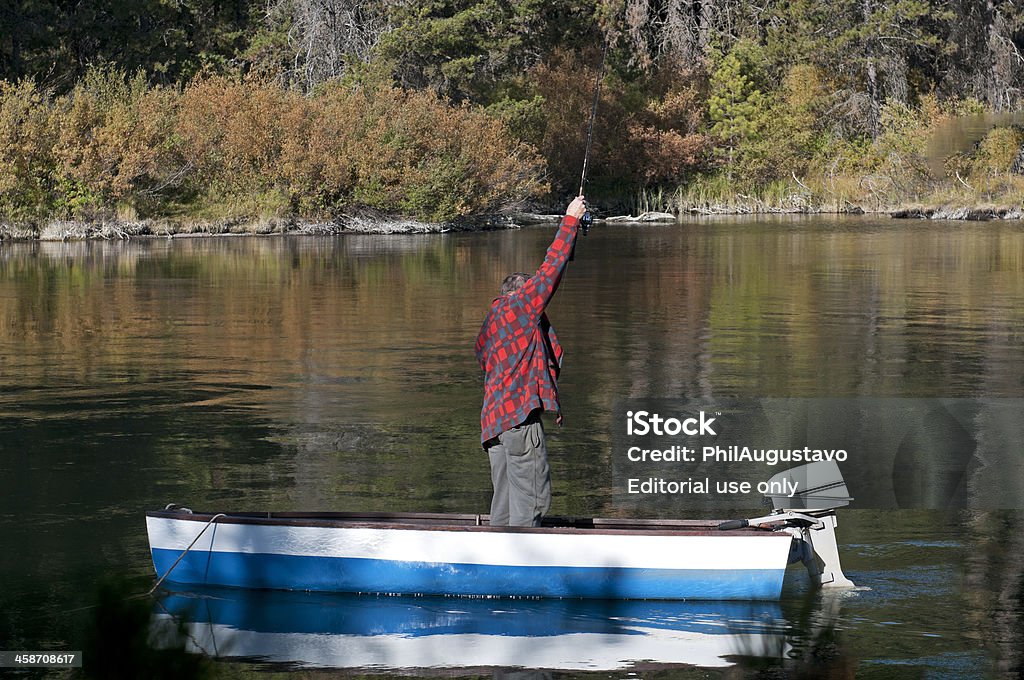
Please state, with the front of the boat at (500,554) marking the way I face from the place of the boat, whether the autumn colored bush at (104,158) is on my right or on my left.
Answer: on my right

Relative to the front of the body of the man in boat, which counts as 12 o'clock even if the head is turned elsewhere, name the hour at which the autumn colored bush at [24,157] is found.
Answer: The autumn colored bush is roughly at 10 o'clock from the man in boat.

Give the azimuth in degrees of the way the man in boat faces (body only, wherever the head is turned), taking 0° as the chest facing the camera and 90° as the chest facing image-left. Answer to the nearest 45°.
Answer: approximately 225°

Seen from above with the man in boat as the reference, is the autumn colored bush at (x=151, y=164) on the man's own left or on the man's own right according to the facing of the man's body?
on the man's own left

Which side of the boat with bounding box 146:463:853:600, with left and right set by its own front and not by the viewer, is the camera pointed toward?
left
